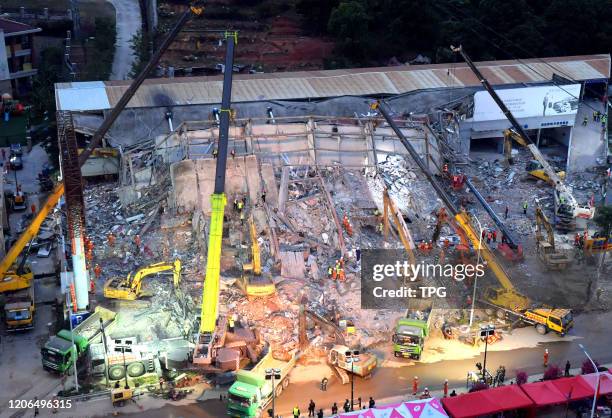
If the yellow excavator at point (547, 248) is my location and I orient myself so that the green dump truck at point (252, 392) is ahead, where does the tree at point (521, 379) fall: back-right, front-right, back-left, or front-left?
front-left

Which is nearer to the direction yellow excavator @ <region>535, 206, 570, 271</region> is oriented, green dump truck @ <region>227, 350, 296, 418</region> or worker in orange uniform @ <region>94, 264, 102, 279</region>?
the worker in orange uniform

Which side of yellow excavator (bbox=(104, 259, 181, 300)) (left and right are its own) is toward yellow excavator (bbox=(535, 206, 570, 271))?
front

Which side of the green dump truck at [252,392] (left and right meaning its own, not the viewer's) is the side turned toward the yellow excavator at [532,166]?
back

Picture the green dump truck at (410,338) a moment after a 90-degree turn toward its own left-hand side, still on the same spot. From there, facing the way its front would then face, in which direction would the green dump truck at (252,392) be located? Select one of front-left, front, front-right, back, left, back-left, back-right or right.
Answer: back-right

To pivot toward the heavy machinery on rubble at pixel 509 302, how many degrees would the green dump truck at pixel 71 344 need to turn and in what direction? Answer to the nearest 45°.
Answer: approximately 135° to its left

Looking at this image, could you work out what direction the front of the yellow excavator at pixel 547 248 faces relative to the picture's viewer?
facing away from the viewer and to the left of the viewer

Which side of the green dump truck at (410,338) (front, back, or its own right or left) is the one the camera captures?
front

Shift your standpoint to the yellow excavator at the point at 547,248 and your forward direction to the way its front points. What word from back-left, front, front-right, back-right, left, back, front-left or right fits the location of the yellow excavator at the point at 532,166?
front-right

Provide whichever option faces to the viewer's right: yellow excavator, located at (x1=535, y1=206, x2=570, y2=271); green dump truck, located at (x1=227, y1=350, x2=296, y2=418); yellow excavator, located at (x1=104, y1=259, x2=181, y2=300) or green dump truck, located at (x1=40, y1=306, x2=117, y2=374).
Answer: yellow excavator, located at (x1=104, y1=259, x2=181, y2=300)

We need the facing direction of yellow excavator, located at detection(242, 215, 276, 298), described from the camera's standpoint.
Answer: facing away from the viewer

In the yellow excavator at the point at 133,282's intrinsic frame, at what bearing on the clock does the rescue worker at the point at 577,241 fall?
The rescue worker is roughly at 12 o'clock from the yellow excavator.

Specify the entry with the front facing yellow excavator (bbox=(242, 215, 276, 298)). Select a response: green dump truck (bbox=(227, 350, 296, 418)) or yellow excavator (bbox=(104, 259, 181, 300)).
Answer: yellow excavator (bbox=(104, 259, 181, 300))

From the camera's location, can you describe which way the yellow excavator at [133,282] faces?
facing to the right of the viewer

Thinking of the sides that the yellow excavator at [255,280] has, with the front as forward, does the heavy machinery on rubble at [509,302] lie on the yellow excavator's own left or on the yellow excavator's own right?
on the yellow excavator's own right

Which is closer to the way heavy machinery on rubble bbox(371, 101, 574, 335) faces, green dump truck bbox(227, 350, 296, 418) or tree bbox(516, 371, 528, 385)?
the tree

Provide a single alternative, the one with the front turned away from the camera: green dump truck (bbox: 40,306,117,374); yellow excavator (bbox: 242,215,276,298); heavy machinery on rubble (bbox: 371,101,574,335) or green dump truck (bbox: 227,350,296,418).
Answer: the yellow excavator

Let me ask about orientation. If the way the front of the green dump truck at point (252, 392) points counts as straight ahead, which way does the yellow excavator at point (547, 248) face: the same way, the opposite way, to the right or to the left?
to the right

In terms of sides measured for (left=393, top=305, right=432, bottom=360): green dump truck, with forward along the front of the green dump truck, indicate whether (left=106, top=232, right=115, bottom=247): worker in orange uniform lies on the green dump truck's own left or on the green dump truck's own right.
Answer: on the green dump truck's own right

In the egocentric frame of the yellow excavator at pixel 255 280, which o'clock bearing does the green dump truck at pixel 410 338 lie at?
The green dump truck is roughly at 4 o'clock from the yellow excavator.

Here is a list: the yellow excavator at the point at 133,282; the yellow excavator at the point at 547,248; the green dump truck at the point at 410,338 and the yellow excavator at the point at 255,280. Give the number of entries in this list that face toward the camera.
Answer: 1
